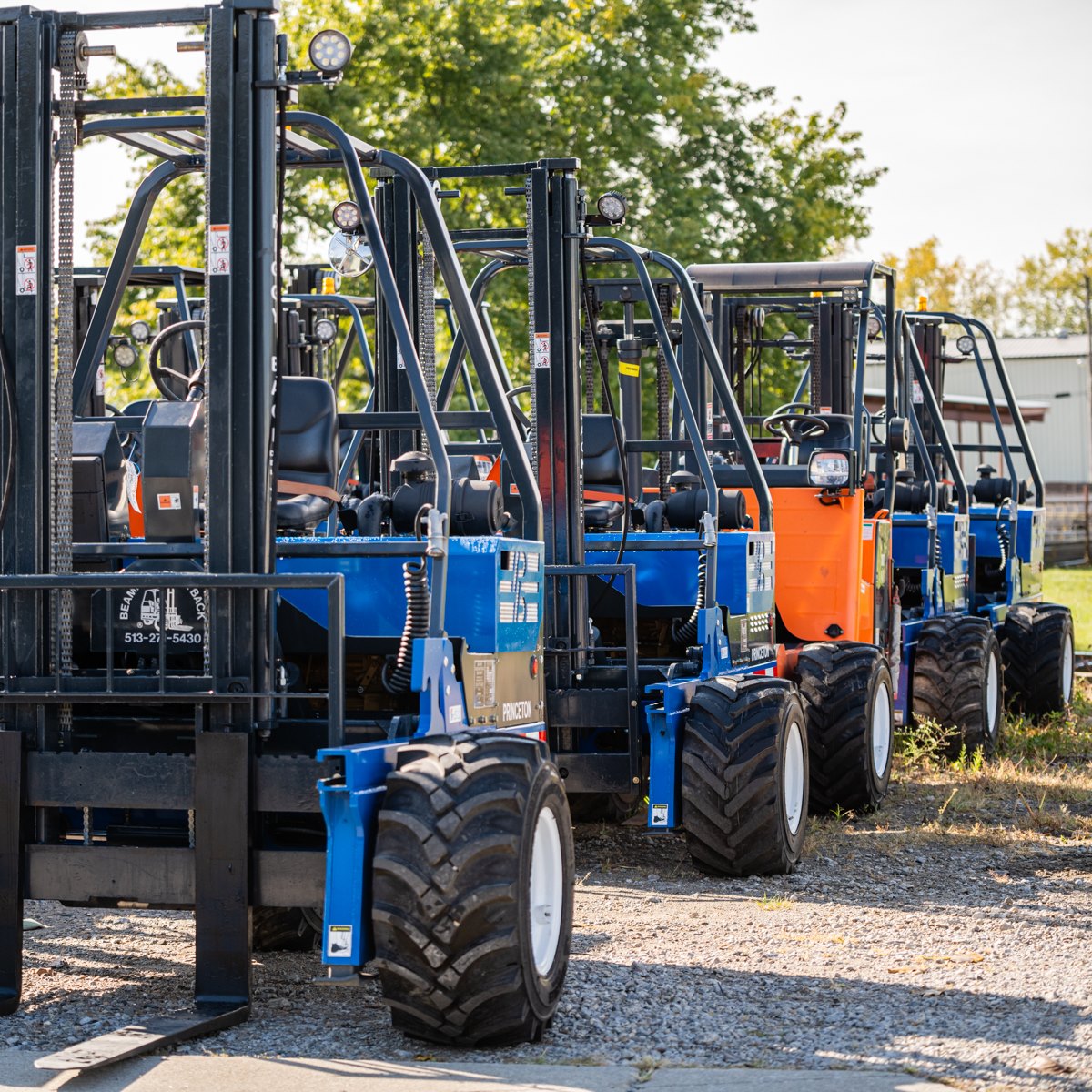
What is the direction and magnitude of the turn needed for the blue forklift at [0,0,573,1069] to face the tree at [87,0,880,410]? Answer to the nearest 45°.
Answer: approximately 135° to its right

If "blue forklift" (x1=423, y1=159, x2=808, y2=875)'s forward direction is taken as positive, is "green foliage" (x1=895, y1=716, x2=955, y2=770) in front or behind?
behind

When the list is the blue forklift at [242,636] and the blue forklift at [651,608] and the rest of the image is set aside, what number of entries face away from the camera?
0

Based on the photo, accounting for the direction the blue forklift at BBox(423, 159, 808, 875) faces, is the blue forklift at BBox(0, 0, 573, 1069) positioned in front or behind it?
in front

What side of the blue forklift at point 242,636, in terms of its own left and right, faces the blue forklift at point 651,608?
back

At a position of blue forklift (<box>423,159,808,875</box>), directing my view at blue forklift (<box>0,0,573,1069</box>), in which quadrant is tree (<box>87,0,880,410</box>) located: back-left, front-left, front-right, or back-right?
back-right

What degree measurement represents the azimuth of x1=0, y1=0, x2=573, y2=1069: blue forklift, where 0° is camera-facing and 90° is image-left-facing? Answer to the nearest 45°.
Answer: approximately 45°

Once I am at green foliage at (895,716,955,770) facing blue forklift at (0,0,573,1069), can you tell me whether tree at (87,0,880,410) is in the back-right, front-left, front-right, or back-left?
back-right

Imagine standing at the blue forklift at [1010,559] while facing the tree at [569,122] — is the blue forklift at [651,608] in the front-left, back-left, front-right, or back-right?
back-left

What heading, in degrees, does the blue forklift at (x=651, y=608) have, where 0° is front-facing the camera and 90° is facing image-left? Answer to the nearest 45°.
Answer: approximately 0°

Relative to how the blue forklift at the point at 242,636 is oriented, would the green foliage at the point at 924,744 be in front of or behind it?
behind
